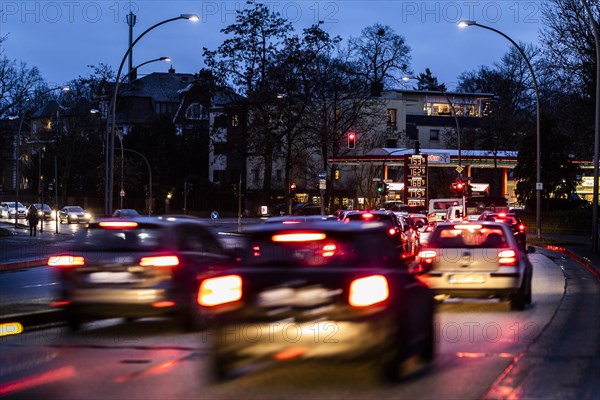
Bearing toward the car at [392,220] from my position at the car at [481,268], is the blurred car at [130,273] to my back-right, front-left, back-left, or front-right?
back-left

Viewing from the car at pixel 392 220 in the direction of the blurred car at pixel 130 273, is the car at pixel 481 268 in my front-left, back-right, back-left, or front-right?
front-left

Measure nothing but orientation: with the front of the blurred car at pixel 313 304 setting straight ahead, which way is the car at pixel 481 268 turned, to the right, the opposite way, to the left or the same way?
the same way

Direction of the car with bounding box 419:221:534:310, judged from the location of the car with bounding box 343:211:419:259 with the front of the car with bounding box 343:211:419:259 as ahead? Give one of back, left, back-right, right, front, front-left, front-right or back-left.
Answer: back

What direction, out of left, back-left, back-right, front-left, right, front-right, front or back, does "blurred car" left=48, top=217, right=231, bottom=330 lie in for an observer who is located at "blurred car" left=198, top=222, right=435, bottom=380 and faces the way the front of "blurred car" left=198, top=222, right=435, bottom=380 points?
front-left

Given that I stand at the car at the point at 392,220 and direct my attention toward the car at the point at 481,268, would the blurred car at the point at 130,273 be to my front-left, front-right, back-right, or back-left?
front-right

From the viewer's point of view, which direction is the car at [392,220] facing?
away from the camera

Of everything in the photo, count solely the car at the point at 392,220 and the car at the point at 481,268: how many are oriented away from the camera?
2

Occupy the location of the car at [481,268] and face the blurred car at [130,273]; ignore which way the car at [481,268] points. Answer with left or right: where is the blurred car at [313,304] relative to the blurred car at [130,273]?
left

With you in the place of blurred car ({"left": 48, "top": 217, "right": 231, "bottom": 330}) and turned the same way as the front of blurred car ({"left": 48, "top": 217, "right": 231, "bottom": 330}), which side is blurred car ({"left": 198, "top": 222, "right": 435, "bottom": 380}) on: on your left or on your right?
on your right

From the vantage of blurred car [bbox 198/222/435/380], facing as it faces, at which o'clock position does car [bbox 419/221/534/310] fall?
The car is roughly at 1 o'clock from the blurred car.

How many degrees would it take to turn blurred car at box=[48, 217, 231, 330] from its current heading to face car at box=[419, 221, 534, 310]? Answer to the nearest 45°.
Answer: approximately 45° to its right

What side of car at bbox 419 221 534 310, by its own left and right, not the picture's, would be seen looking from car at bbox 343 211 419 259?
front

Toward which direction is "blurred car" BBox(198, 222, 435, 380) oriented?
away from the camera

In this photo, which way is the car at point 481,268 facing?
away from the camera

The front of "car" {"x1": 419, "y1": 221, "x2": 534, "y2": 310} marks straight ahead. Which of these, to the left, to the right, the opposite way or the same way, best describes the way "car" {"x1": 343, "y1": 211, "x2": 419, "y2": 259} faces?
the same way

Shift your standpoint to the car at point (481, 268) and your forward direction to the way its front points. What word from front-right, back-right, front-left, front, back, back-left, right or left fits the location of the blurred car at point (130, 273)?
back-left

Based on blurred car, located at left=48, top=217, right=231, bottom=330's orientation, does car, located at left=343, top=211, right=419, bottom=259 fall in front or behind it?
in front

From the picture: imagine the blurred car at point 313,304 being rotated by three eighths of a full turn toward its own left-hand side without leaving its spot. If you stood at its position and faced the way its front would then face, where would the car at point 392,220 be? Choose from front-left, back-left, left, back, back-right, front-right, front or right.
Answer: back-right
